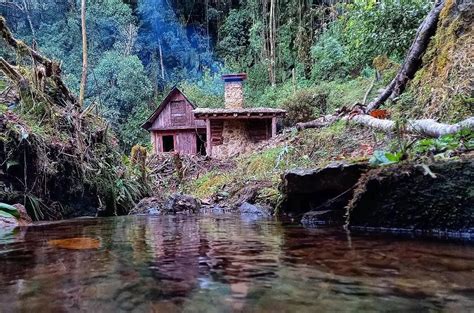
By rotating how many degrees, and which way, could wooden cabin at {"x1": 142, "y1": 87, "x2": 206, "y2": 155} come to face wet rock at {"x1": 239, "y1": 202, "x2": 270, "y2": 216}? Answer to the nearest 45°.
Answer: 0° — it already faces it

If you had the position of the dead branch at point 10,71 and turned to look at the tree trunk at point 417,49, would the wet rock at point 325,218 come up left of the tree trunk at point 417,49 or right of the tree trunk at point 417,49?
right

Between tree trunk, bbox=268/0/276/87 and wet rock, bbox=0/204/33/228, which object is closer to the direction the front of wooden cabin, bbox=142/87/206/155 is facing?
the wet rock

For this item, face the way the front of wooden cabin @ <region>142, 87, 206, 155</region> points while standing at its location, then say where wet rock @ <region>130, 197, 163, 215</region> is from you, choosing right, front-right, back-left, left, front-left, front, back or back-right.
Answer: front

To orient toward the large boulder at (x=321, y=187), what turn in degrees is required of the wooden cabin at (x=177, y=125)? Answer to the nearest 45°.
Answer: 0° — it already faces it

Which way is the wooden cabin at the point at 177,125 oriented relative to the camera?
toward the camera

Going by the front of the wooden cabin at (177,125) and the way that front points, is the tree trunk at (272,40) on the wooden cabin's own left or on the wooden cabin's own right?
on the wooden cabin's own left

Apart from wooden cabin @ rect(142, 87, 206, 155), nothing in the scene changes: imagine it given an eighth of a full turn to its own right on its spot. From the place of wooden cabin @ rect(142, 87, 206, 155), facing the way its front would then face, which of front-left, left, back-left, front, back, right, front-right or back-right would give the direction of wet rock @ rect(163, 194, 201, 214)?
front-left

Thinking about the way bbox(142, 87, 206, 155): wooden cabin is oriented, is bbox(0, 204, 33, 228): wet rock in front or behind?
in front
